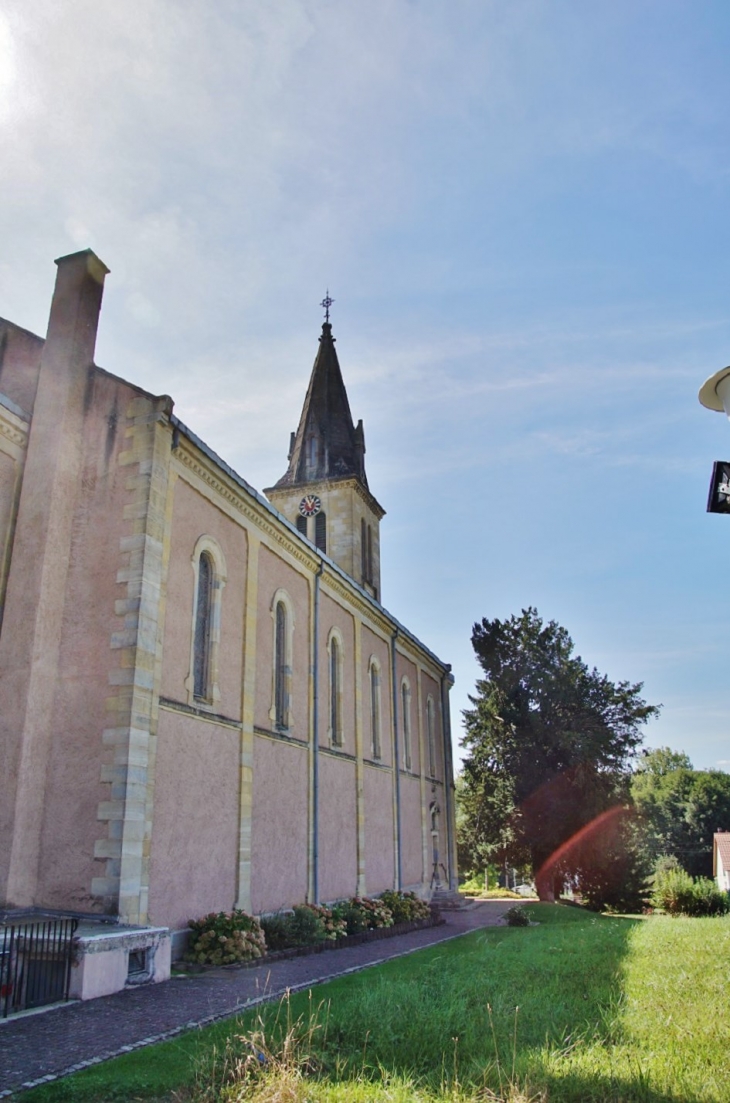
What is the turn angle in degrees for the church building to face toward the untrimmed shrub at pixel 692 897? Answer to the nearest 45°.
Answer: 0° — it already faces it

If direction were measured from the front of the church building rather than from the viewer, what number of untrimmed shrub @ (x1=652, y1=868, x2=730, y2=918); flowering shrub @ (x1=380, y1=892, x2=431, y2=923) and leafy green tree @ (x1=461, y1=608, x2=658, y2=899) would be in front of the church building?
3

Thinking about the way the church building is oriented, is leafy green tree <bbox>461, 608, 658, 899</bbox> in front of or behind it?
in front

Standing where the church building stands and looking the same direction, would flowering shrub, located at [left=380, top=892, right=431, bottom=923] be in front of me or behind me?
in front

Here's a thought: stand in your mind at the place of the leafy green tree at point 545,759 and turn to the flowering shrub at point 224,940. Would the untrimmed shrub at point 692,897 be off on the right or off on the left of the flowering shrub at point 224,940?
left

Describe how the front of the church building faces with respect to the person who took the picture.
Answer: facing away from the viewer and to the right of the viewer
